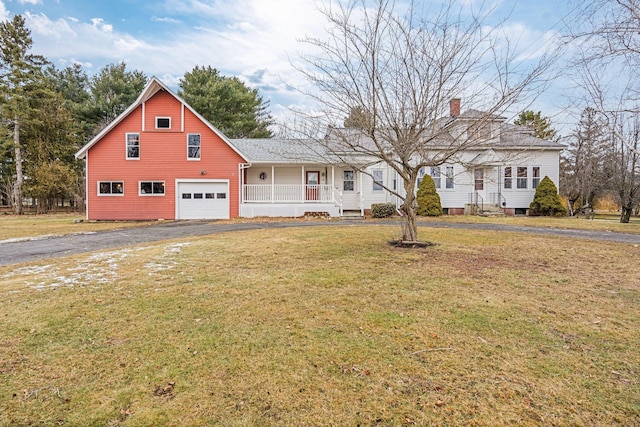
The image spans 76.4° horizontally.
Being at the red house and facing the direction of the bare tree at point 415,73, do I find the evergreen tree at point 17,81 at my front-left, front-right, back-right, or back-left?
back-right

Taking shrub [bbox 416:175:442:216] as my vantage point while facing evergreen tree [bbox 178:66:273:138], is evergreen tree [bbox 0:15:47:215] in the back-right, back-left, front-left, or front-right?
front-left

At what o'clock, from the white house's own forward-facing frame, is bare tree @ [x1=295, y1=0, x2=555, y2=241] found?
The bare tree is roughly at 12 o'clock from the white house.

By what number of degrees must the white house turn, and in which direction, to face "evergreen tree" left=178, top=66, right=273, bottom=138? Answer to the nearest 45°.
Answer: approximately 135° to its right

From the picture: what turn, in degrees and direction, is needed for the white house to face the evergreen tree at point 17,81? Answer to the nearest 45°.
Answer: approximately 90° to its right

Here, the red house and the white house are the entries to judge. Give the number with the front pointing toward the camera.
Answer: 2

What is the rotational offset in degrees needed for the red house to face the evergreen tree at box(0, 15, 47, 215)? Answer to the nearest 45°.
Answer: approximately 135° to its right

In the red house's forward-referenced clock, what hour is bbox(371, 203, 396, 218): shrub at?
The shrub is roughly at 10 o'clock from the red house.

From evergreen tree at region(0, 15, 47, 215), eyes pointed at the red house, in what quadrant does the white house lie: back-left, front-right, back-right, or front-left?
front-left

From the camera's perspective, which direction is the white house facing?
toward the camera

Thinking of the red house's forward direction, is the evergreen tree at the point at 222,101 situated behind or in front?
behind

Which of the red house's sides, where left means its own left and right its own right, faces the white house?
left

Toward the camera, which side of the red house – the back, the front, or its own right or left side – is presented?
front
